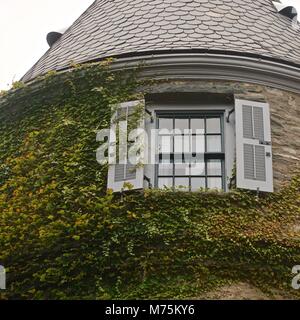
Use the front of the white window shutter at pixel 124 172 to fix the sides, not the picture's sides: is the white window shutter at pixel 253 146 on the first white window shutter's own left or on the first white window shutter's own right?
on the first white window shutter's own left

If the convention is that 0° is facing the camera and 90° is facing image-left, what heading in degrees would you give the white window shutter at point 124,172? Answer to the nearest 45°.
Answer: approximately 0°
